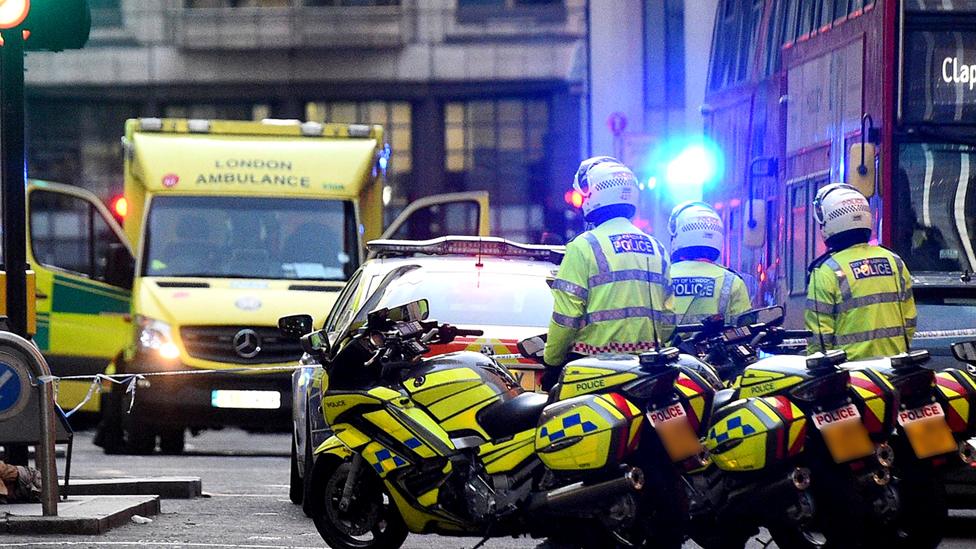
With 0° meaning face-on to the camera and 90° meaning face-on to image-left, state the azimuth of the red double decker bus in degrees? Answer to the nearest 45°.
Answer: approximately 315°

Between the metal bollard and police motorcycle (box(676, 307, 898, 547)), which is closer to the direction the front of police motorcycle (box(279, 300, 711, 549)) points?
the metal bollard

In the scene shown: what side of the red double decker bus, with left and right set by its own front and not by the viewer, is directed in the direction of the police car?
right

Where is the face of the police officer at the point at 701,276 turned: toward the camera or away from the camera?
away from the camera

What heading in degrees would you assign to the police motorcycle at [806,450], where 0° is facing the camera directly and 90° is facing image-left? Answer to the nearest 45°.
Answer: approximately 135°

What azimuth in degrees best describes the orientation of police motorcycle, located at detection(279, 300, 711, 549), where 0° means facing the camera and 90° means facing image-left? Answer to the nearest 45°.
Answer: approximately 90°
